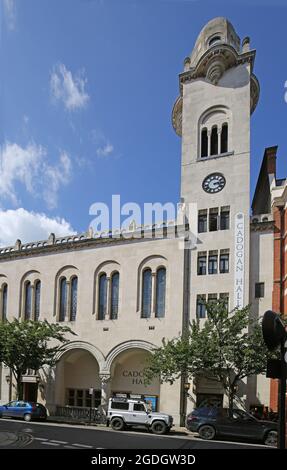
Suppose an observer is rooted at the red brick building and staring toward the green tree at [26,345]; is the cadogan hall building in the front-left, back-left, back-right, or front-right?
front-right

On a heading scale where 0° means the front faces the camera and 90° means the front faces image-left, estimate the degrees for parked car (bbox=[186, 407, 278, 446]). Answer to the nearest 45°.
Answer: approximately 270°

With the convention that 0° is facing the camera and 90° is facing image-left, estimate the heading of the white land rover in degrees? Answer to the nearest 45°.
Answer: approximately 270°

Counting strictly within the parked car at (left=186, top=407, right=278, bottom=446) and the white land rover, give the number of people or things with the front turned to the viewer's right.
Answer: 2
